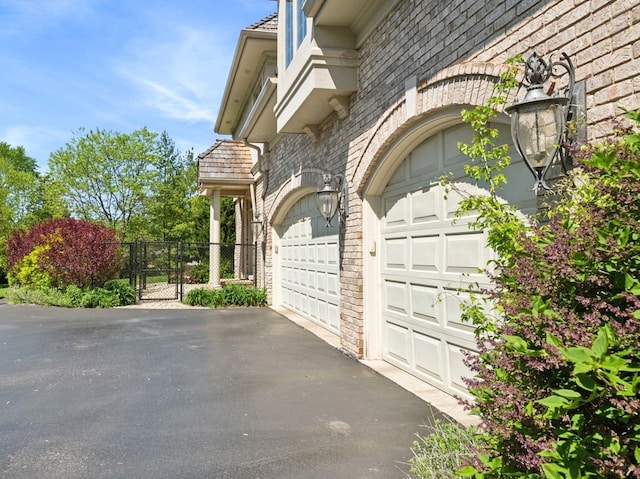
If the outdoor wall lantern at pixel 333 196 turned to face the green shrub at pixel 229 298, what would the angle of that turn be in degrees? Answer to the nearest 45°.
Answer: approximately 90° to its right

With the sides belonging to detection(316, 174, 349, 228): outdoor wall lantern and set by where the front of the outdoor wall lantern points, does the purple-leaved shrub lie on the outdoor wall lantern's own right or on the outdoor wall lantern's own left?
on the outdoor wall lantern's own left

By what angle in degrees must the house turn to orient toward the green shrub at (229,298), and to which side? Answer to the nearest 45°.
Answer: approximately 90° to its right

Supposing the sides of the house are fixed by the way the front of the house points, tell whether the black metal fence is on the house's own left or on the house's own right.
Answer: on the house's own right

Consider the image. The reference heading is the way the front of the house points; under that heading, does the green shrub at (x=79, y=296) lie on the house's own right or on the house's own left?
on the house's own right

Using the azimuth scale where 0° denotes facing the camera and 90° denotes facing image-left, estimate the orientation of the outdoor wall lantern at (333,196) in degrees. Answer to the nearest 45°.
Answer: approximately 45°

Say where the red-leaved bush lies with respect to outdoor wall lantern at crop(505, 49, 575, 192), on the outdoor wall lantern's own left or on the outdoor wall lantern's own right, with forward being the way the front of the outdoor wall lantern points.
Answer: on the outdoor wall lantern's own right

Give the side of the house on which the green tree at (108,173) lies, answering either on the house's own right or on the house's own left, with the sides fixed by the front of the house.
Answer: on the house's own right

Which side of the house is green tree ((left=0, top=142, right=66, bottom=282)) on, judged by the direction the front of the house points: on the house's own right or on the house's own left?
on the house's own right

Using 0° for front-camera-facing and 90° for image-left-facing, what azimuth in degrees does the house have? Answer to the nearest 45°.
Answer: approximately 45°

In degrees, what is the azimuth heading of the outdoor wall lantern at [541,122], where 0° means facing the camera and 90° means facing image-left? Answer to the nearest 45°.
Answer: approximately 45°
